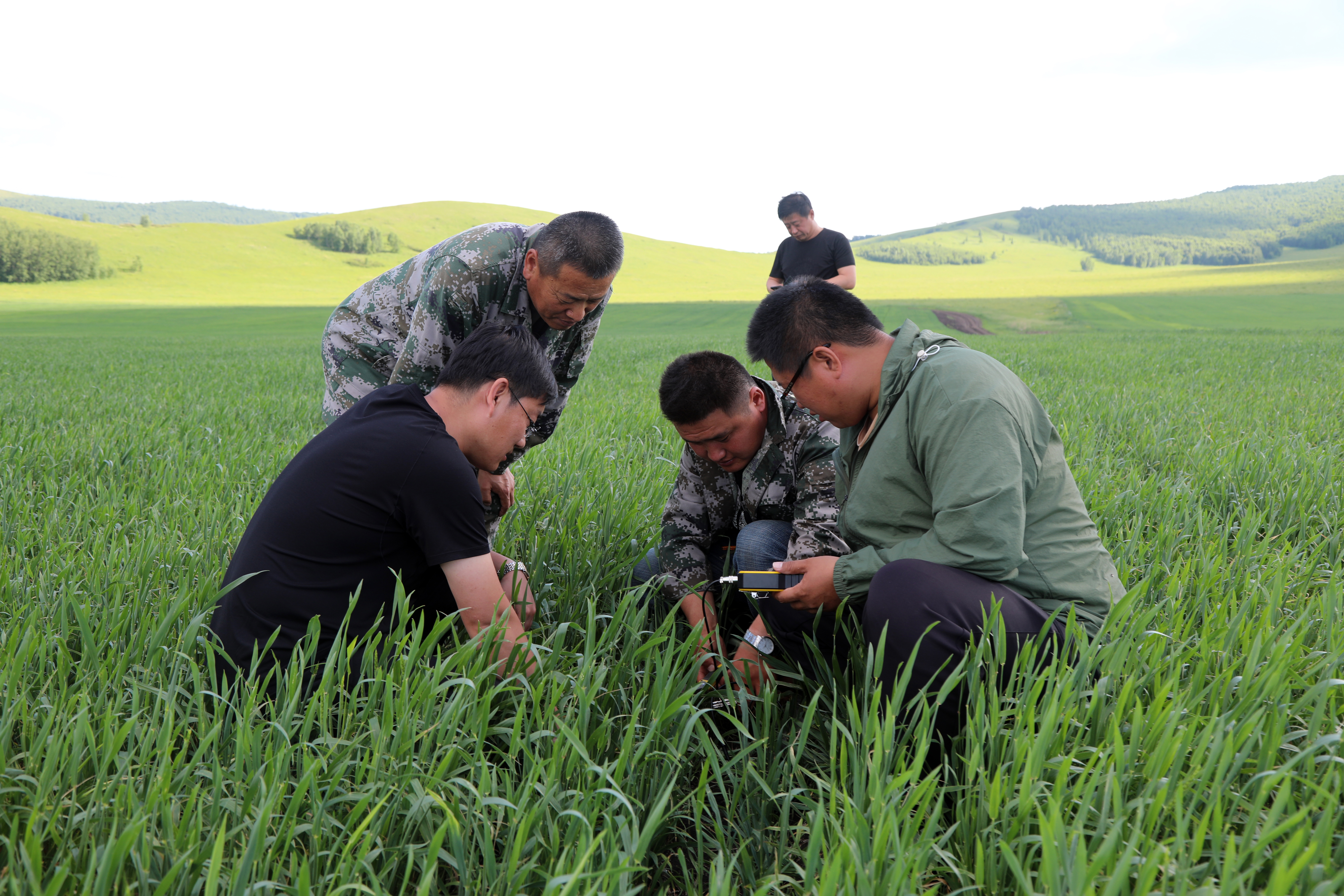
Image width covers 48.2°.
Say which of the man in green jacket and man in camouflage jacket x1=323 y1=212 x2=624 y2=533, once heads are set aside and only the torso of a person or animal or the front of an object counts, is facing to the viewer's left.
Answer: the man in green jacket

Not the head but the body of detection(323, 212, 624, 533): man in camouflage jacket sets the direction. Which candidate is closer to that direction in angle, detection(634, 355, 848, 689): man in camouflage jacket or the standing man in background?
the man in camouflage jacket

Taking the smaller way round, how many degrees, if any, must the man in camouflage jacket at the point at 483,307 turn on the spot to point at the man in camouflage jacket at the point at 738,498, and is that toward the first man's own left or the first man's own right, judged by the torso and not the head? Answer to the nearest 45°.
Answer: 0° — they already face them

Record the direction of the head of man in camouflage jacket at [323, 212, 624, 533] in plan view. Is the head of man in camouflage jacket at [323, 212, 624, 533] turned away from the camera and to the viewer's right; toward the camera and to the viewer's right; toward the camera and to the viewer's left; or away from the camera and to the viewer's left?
toward the camera and to the viewer's right

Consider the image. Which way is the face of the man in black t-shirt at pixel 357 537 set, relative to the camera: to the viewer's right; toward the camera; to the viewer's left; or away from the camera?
to the viewer's right

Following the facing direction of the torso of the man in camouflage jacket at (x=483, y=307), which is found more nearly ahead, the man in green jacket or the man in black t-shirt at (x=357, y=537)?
the man in green jacket

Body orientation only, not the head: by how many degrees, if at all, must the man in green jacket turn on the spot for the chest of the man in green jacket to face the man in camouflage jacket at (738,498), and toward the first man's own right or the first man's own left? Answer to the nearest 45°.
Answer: approximately 45° to the first man's own right

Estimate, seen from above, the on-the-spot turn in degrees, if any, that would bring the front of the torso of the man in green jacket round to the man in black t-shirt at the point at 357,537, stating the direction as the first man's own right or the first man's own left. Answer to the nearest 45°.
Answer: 0° — they already face them

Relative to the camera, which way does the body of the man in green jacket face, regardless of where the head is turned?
to the viewer's left

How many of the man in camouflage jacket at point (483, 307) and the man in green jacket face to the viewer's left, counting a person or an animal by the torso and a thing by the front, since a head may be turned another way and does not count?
1

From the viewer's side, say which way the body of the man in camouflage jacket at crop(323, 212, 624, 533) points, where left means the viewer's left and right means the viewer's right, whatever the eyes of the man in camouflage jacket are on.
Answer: facing the viewer and to the right of the viewer

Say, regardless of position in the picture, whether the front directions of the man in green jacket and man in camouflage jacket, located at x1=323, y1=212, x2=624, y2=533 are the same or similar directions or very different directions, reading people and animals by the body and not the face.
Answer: very different directions

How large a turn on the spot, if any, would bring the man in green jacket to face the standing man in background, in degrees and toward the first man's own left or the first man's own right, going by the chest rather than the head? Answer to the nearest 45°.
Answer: approximately 90° to the first man's own right

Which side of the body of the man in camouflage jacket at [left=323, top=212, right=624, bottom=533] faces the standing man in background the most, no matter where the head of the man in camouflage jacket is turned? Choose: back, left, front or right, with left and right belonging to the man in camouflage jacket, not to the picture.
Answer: left
